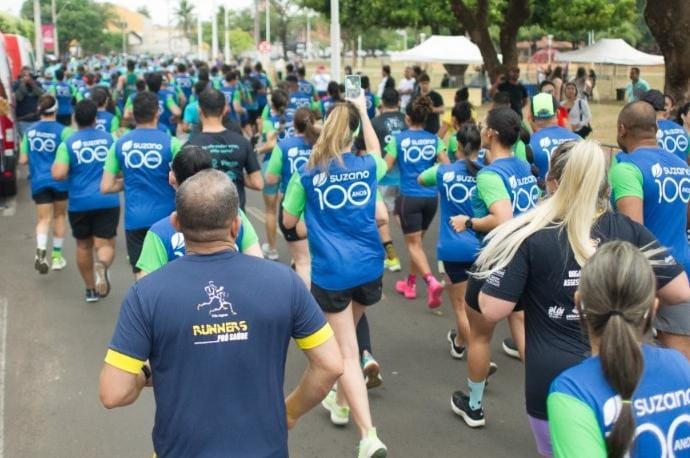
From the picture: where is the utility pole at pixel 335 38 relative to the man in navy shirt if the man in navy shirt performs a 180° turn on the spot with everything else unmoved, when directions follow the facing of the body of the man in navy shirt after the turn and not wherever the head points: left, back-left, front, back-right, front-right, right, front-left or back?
back

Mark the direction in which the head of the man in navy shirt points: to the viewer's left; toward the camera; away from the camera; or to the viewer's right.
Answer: away from the camera

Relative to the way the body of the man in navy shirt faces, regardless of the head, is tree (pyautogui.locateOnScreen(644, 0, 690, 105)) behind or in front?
in front

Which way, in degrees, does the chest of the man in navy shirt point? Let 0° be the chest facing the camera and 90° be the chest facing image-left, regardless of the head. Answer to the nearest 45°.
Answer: approximately 180°
